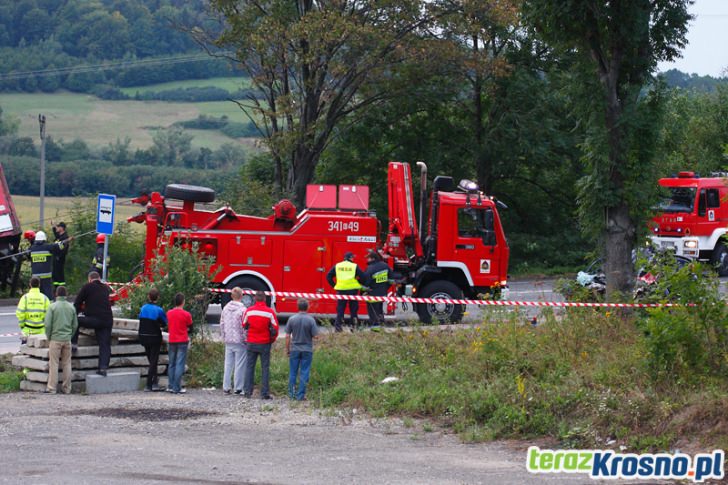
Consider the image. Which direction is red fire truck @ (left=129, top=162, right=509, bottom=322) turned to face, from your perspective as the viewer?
facing to the right of the viewer

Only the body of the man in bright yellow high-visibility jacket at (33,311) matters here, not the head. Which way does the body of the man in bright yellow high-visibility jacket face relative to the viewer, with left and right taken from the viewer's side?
facing away from the viewer

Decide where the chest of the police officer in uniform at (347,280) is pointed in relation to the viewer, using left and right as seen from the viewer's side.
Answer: facing away from the viewer

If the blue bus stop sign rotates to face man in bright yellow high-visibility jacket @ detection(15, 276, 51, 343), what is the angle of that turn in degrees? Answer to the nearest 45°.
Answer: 0° — it already faces them

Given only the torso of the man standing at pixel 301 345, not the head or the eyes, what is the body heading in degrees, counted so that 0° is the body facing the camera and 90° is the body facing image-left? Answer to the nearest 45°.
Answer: approximately 180°

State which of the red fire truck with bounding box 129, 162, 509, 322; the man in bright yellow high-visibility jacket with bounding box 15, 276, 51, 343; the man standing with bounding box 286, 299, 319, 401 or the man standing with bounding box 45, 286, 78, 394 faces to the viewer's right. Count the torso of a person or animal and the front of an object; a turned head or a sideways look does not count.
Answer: the red fire truck

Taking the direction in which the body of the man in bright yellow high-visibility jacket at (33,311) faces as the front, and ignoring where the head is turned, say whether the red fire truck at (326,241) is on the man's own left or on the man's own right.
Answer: on the man's own right

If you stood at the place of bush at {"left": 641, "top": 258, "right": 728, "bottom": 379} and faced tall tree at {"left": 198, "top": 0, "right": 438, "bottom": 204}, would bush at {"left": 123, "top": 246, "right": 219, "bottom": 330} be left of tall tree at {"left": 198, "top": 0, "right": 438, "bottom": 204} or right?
left

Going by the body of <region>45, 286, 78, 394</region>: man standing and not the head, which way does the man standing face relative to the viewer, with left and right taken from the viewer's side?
facing away from the viewer

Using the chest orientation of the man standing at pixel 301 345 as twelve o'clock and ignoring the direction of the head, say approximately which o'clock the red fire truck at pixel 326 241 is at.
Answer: The red fire truck is roughly at 12 o'clock from the man standing.

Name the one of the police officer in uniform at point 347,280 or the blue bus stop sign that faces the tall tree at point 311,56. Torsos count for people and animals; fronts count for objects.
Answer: the police officer in uniform
